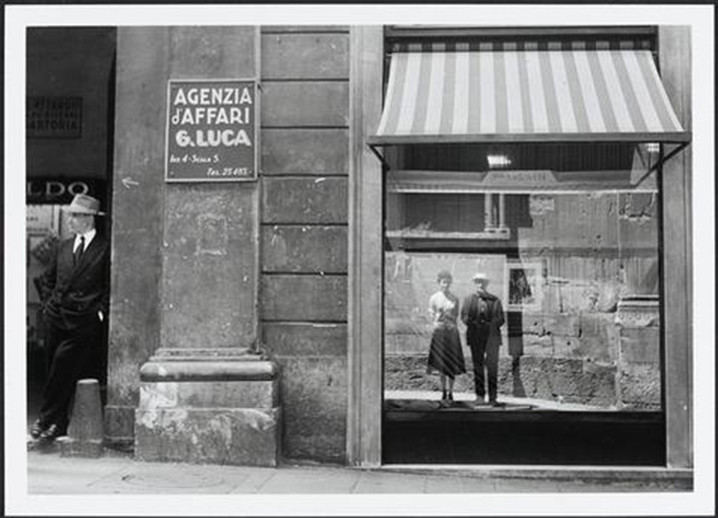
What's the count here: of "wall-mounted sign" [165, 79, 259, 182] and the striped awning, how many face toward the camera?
2

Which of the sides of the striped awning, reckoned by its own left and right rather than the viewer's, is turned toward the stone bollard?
right

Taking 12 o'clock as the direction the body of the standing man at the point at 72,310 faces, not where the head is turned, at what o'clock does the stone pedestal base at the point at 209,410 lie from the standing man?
The stone pedestal base is roughly at 9 o'clock from the standing man.

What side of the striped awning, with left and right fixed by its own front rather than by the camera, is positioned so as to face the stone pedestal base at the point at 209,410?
right

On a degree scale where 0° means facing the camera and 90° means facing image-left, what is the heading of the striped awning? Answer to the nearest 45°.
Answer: approximately 0°

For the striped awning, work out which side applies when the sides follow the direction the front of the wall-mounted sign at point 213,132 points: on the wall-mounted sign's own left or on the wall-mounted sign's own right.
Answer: on the wall-mounted sign's own left

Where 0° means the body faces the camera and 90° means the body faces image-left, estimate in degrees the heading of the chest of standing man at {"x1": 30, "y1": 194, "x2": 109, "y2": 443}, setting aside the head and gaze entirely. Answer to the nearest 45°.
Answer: approximately 45°
